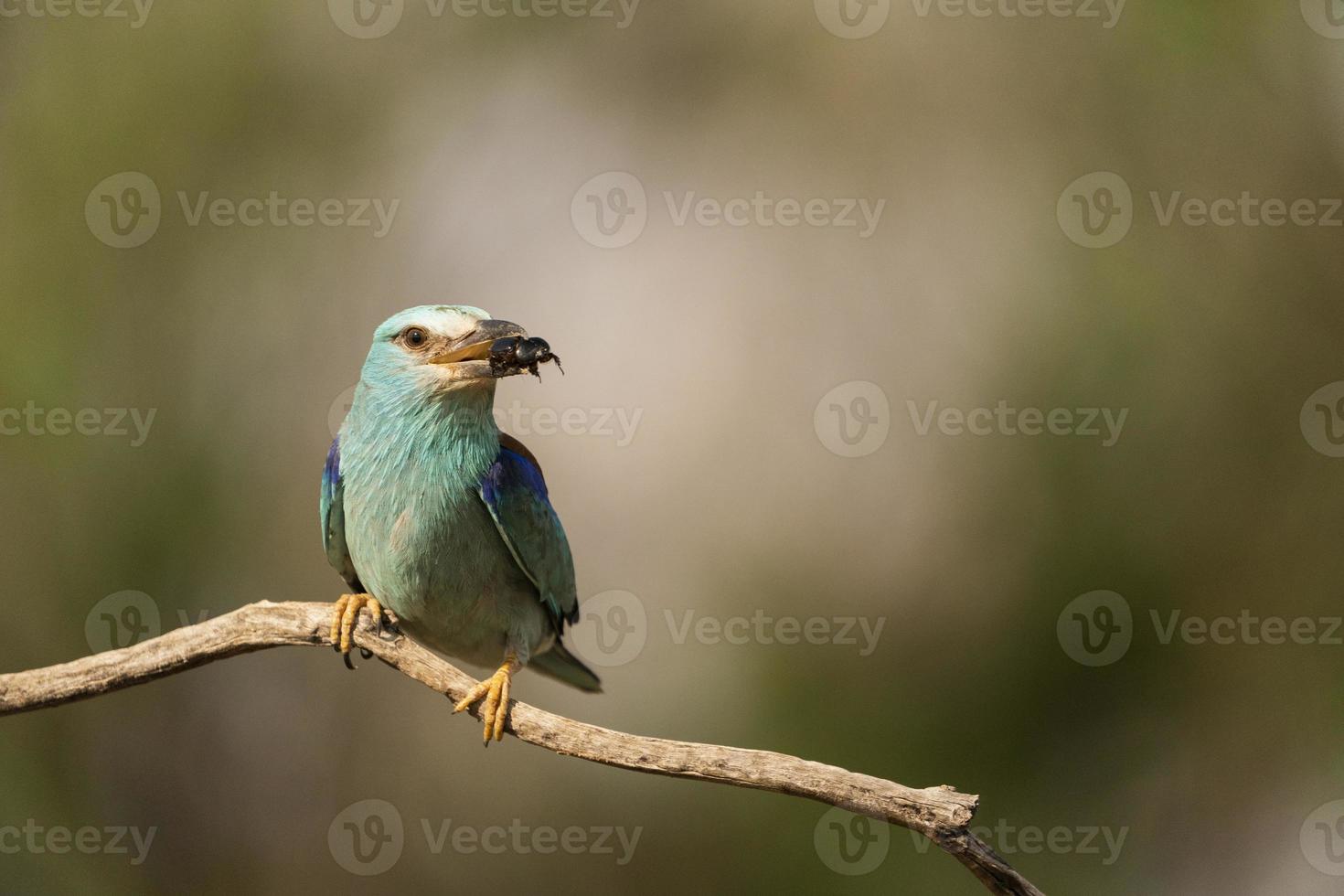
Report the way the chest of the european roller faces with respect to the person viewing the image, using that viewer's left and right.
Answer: facing the viewer and to the left of the viewer
